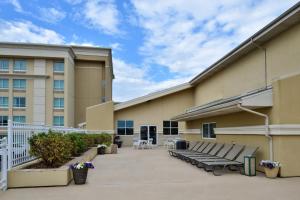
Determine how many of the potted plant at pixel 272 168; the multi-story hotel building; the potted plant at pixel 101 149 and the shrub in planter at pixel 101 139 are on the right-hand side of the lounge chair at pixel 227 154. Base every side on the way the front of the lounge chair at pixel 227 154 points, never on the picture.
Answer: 3

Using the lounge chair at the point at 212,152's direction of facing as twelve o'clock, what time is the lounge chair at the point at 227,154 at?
the lounge chair at the point at 227,154 is roughly at 10 o'clock from the lounge chair at the point at 212,152.

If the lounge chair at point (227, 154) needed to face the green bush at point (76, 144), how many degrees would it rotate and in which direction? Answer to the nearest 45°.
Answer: approximately 45° to its right

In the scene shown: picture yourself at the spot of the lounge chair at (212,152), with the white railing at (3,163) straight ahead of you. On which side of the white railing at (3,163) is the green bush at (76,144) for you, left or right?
right

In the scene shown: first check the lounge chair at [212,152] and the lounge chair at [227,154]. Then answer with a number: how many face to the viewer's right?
0

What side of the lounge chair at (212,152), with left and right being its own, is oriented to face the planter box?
front

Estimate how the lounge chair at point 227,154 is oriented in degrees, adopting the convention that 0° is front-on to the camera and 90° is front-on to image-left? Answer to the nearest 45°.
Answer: approximately 45°

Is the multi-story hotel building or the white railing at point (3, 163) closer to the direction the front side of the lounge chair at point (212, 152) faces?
the white railing

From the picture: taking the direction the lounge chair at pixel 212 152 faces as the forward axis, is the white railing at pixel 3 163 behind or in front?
in front

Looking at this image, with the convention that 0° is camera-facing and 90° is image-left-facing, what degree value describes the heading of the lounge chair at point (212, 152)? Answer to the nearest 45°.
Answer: approximately 45°

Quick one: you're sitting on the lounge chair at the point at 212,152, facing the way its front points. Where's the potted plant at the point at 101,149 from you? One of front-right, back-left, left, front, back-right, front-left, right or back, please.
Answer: right
